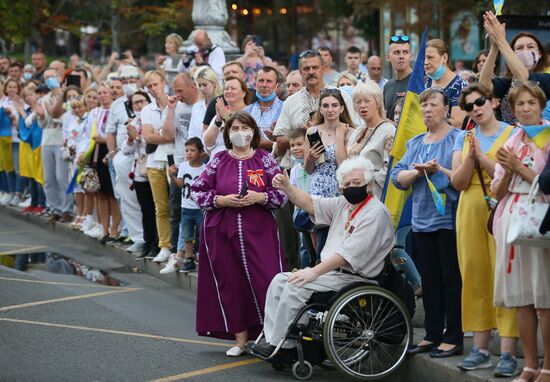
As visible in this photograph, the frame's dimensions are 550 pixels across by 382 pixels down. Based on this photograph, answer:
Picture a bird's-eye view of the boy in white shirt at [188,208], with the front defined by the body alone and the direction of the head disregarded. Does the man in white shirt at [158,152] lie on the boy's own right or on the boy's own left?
on the boy's own right

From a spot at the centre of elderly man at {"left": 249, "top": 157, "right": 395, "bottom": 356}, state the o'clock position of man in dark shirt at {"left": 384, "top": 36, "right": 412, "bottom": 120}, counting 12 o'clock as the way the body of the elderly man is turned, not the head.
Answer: The man in dark shirt is roughly at 5 o'clock from the elderly man.

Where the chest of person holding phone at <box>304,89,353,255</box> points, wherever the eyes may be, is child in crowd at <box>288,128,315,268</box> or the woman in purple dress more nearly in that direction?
the woman in purple dress

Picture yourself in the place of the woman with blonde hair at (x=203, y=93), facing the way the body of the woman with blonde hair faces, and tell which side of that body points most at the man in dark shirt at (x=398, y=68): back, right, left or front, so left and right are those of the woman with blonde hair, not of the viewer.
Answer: left

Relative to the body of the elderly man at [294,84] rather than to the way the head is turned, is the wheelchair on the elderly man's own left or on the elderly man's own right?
on the elderly man's own left

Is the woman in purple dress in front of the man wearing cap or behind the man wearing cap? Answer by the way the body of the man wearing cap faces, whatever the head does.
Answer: in front

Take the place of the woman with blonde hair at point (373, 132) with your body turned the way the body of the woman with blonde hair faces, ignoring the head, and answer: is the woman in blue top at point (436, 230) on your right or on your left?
on your left

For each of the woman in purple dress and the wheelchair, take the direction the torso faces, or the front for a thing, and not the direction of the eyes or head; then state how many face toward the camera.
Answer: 1
